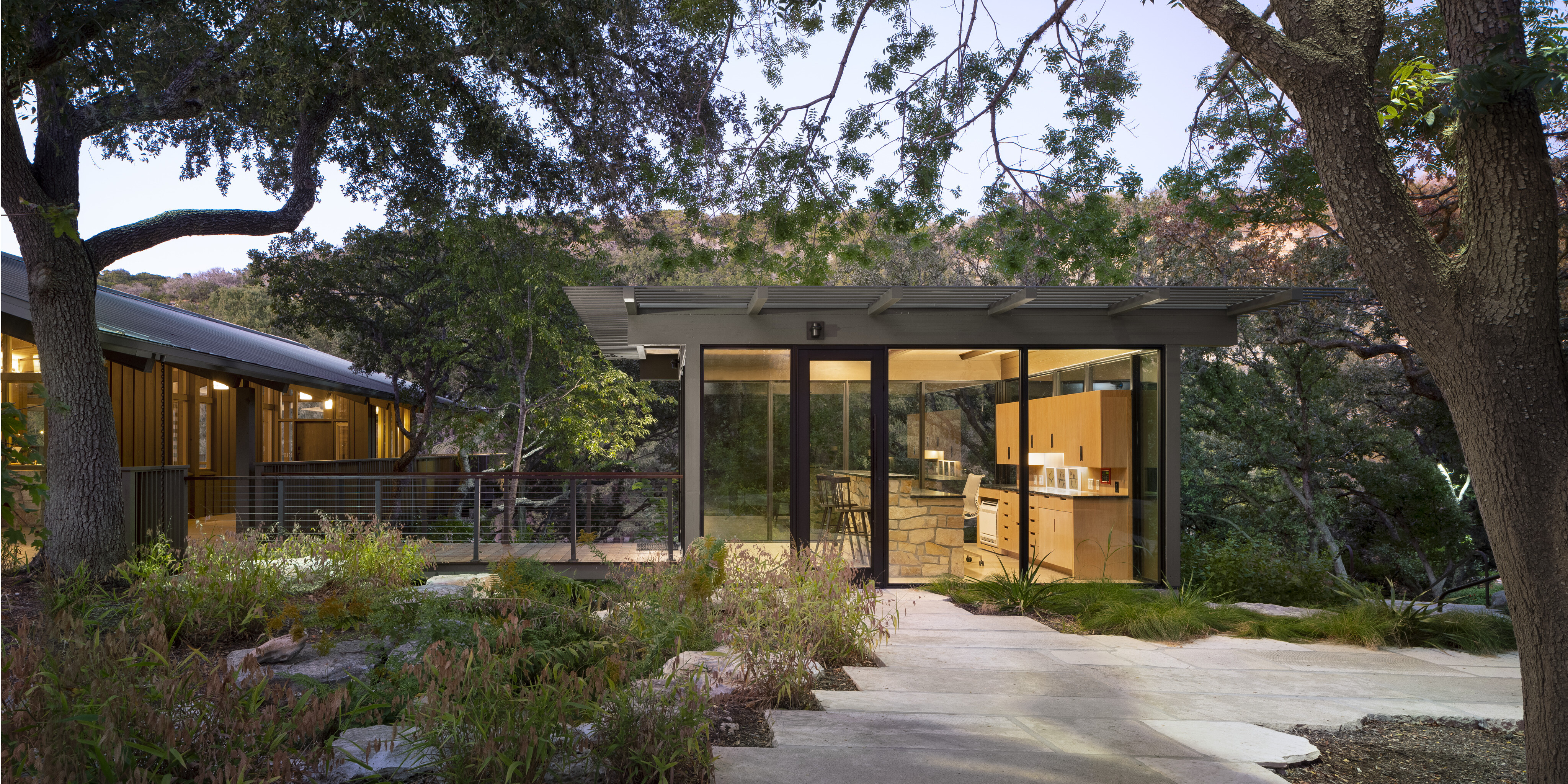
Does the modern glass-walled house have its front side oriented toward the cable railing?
no

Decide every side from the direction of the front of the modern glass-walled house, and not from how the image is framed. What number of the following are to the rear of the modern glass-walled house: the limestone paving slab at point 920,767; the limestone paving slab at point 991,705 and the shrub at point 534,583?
0

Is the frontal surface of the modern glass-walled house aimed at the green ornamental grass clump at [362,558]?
no

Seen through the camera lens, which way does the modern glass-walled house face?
facing the viewer

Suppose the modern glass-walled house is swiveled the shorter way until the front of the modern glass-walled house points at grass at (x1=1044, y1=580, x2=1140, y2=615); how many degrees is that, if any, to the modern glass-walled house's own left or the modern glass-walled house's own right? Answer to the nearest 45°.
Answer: approximately 45° to the modern glass-walled house's own left

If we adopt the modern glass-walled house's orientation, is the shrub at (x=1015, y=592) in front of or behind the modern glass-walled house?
in front

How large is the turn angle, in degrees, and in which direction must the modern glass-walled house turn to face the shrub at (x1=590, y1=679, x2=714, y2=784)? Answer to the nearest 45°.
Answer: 0° — it already faces it

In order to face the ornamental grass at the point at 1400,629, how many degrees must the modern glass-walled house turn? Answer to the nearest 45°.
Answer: approximately 45° to its left

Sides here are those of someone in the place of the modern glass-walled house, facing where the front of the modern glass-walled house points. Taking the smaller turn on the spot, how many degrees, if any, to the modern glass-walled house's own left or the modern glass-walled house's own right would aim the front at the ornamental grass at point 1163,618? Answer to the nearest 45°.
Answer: approximately 45° to the modern glass-walled house's own left

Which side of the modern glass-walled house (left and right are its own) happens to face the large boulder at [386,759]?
front

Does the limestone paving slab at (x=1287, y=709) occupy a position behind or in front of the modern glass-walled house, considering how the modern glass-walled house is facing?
in front

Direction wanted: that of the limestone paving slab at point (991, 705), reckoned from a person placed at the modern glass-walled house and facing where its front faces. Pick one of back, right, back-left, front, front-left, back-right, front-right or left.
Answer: front

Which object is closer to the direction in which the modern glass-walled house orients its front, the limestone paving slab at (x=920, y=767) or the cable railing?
the limestone paving slab
